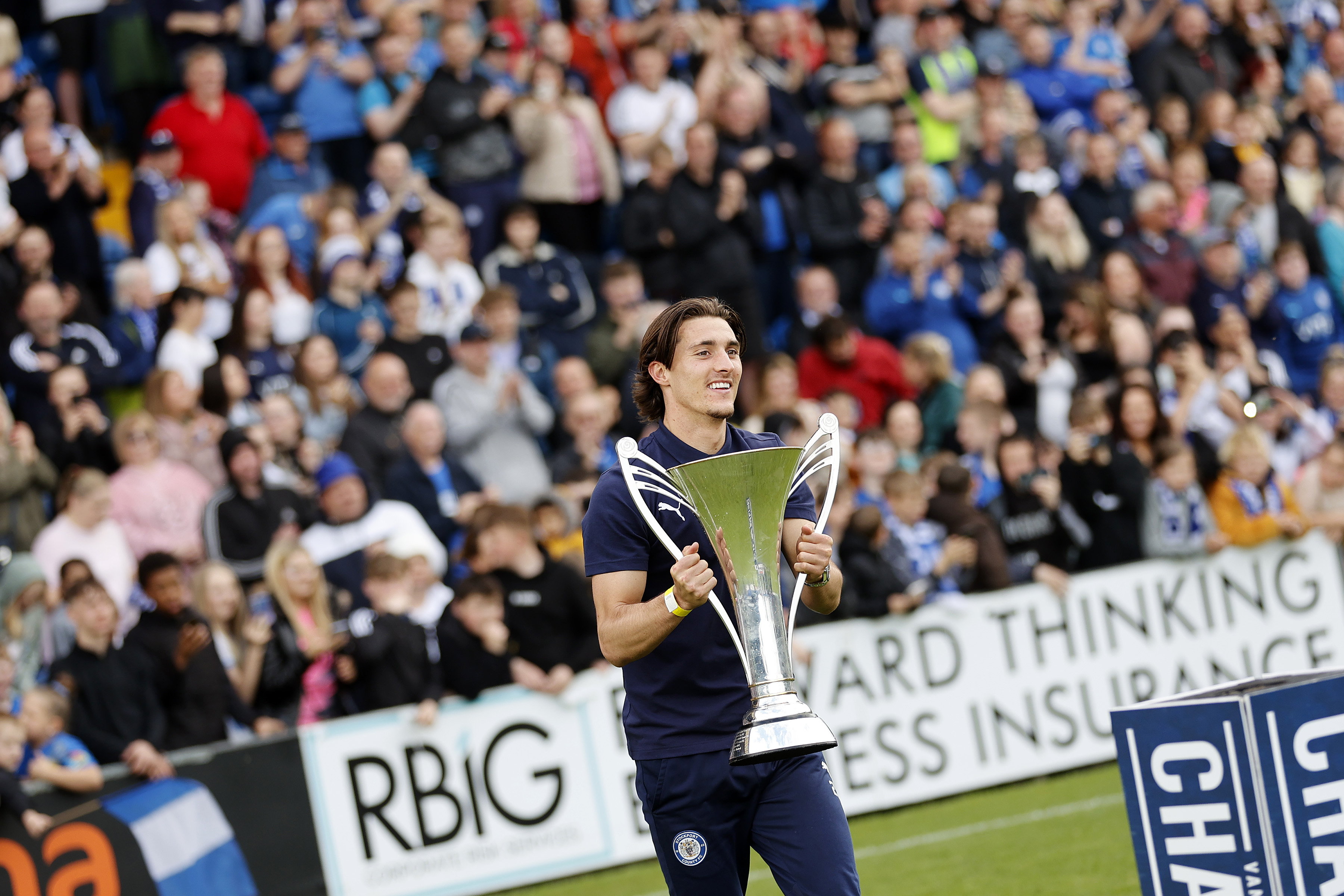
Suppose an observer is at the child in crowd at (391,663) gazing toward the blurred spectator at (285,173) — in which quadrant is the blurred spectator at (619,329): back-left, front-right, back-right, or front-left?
front-right

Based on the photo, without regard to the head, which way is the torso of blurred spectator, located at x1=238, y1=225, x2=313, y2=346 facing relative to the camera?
toward the camera

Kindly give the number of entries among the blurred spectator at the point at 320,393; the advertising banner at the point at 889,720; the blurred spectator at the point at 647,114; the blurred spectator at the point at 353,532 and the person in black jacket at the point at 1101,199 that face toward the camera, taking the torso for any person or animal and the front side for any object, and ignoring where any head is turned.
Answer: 5

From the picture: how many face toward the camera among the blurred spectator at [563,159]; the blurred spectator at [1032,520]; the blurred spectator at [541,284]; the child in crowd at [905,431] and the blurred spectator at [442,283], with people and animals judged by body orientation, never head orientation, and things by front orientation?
5

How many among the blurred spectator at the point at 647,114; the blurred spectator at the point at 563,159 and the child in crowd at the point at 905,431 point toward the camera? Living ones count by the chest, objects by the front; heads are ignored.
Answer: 3

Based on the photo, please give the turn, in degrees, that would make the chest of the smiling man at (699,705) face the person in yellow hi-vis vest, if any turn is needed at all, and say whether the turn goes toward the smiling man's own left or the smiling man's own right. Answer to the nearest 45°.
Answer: approximately 135° to the smiling man's own left

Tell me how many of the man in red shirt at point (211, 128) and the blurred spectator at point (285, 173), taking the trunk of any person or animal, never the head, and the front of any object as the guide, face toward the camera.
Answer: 2

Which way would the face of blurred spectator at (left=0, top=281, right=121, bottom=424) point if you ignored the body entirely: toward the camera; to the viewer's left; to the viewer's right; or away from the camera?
toward the camera

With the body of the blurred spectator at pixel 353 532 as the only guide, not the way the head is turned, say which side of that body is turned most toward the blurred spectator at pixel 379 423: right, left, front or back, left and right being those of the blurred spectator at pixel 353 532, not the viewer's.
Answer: back

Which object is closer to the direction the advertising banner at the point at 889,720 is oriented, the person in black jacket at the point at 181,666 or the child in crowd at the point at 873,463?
the person in black jacket

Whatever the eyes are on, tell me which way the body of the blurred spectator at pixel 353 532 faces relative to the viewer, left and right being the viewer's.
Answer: facing the viewer

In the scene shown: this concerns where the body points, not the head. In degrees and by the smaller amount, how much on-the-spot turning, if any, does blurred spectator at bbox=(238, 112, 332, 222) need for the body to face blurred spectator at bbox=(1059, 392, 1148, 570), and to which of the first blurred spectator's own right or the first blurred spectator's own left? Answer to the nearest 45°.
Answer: approximately 45° to the first blurred spectator's own left

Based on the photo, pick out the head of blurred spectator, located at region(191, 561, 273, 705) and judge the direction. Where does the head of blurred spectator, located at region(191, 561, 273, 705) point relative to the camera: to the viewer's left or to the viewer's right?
to the viewer's right
